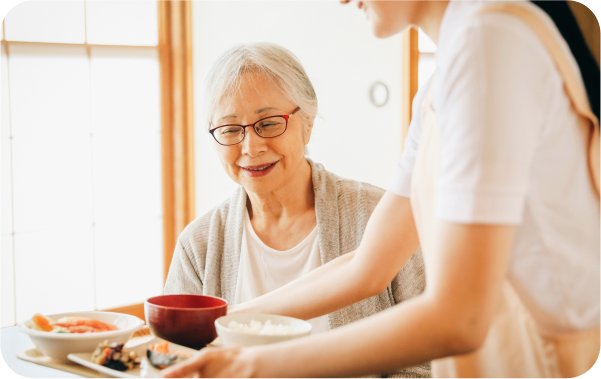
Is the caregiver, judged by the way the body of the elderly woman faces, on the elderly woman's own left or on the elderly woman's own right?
on the elderly woman's own left

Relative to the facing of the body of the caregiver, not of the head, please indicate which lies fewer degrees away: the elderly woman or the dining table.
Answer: the dining table

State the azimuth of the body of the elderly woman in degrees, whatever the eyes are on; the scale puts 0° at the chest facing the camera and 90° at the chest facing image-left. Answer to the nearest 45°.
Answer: approximately 45°

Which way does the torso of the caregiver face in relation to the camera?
to the viewer's left

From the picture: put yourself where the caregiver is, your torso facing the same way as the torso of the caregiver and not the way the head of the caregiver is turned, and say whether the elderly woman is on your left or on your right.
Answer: on your right
